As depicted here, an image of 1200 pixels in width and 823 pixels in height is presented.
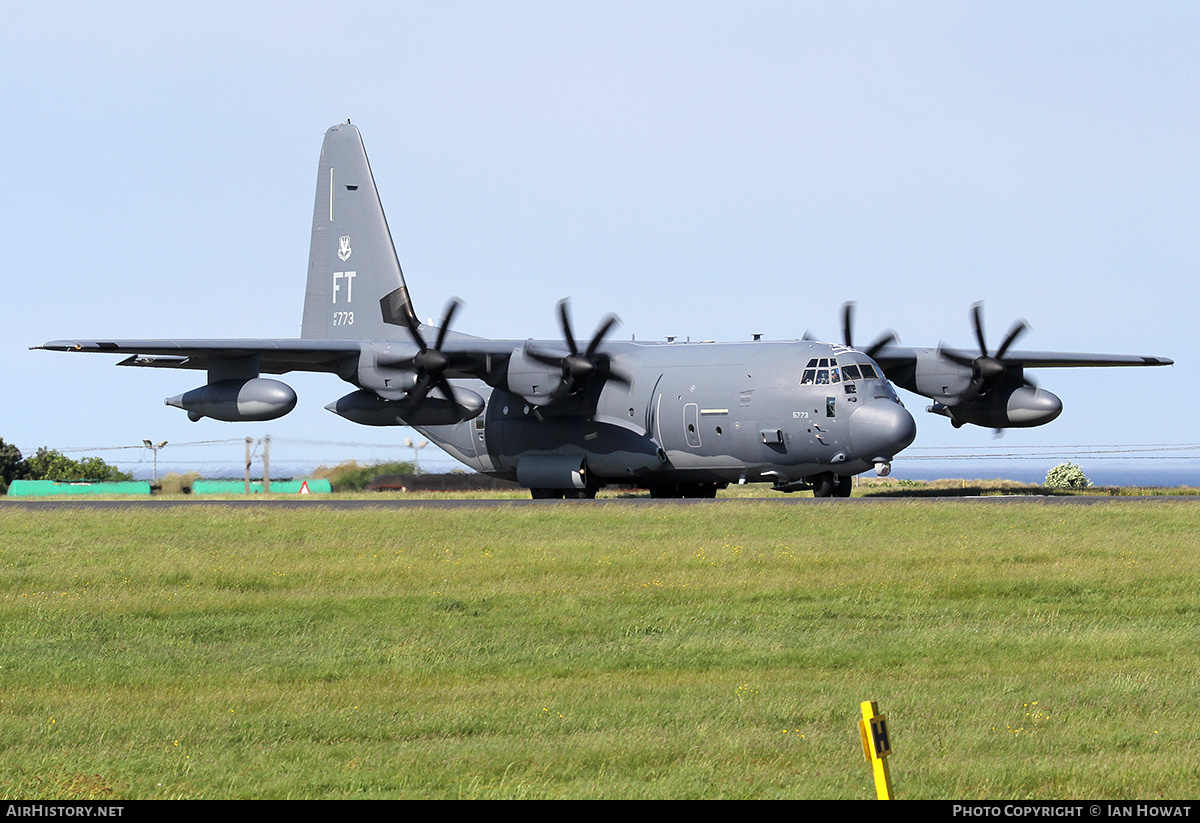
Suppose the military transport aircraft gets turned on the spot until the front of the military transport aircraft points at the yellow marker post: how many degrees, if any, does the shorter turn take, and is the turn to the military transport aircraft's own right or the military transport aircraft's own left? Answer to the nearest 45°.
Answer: approximately 45° to the military transport aircraft's own right

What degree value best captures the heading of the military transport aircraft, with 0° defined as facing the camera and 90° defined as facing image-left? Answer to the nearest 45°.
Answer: approximately 315°
